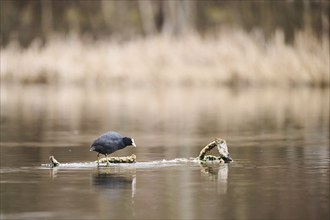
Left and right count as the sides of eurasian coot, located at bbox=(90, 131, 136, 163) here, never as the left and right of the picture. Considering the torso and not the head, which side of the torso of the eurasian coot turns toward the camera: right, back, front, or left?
right
